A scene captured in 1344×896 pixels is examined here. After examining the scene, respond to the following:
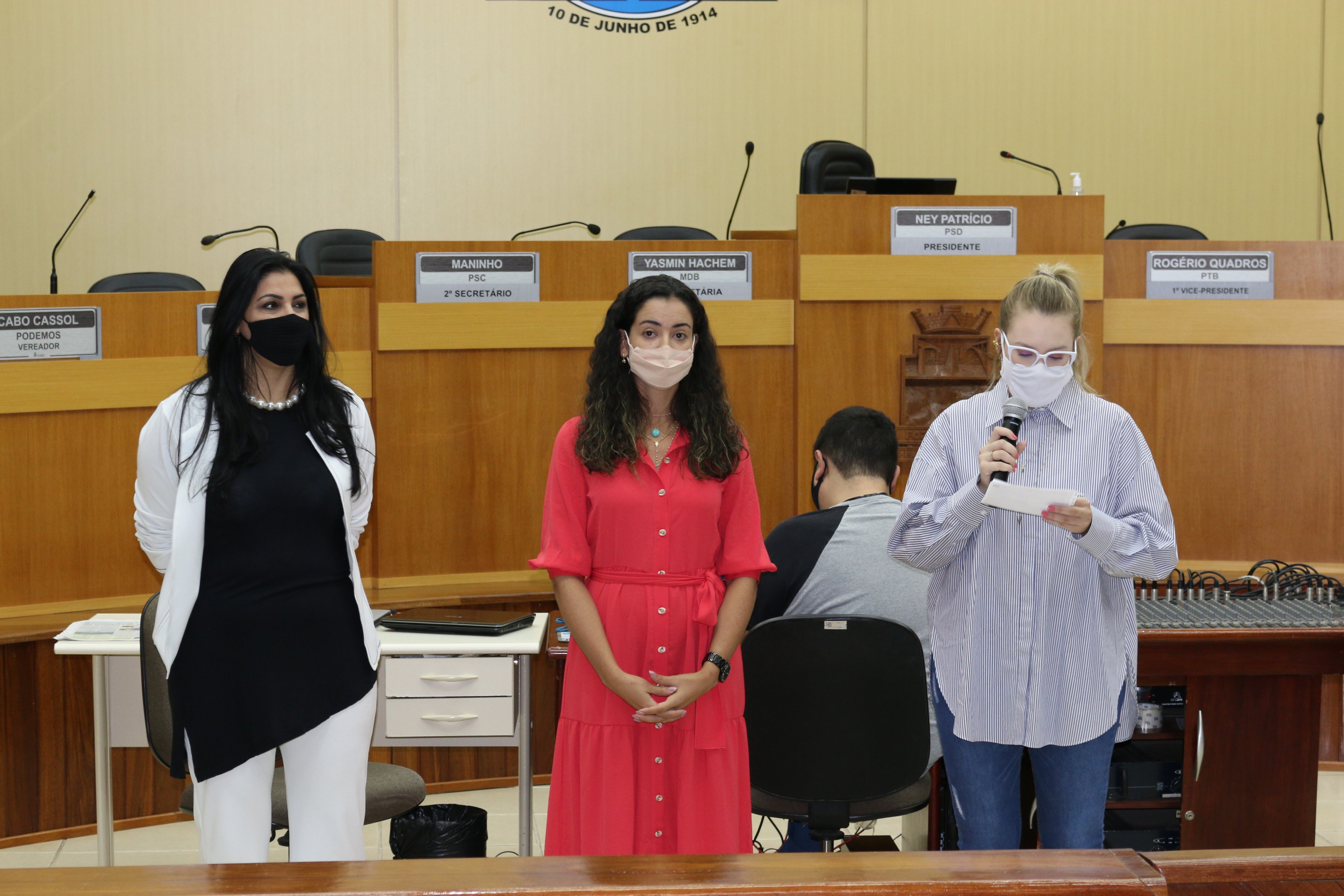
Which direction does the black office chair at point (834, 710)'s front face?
away from the camera

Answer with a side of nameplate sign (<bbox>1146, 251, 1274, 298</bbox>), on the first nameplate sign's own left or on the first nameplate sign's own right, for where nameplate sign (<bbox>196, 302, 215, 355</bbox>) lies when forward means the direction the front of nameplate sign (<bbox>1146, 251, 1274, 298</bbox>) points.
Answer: on the first nameplate sign's own right

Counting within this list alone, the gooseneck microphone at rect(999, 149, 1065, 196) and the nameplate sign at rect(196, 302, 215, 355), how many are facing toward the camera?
1

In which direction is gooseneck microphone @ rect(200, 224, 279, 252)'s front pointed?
to the viewer's left

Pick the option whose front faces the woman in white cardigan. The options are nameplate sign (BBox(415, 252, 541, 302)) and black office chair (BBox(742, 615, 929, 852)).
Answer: the nameplate sign

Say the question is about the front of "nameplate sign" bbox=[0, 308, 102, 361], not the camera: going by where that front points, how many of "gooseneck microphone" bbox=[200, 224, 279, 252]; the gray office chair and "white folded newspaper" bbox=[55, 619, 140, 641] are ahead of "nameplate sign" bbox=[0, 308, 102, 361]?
2

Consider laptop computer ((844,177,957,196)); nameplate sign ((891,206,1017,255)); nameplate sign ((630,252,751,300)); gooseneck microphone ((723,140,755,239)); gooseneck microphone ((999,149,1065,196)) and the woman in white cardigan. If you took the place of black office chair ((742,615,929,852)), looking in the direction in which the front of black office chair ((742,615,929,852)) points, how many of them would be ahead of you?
5

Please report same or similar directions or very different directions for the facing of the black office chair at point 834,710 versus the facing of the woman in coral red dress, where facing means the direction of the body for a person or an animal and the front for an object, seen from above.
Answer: very different directions

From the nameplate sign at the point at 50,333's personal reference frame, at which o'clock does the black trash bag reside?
The black trash bag is roughly at 11 o'clock from the nameplate sign.
